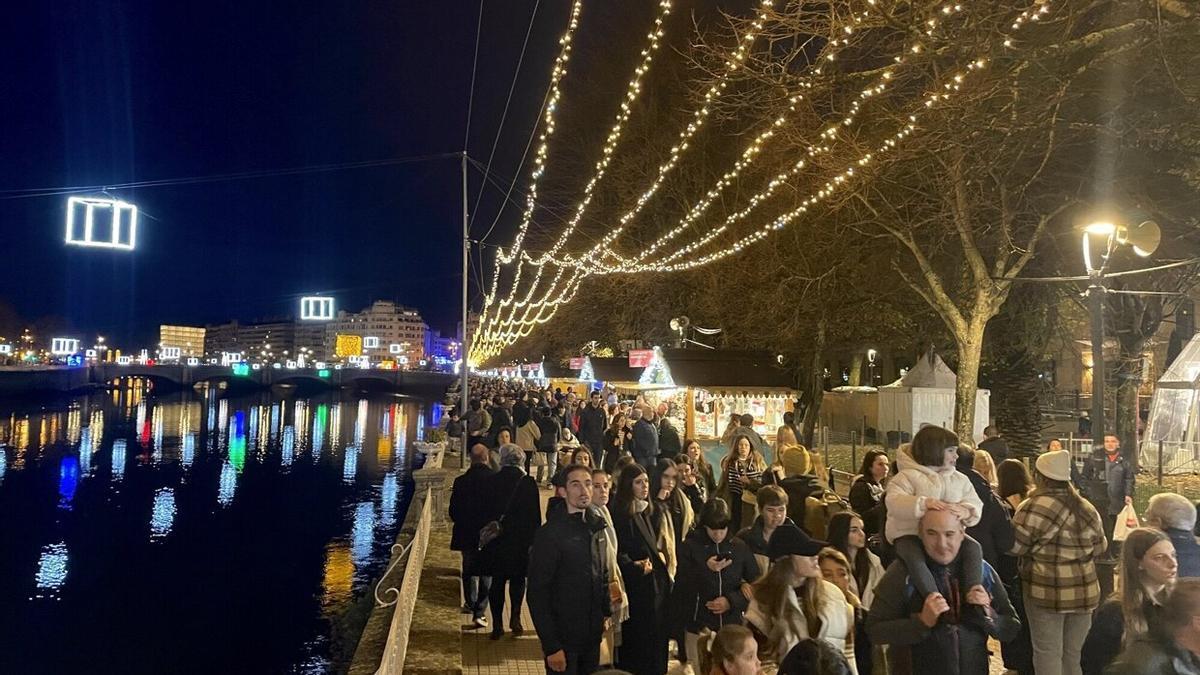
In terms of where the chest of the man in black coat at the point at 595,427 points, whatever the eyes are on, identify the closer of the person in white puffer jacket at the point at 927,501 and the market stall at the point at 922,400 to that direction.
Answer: the person in white puffer jacket

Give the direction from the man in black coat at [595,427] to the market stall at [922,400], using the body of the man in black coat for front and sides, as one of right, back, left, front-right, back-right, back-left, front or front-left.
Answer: back-left

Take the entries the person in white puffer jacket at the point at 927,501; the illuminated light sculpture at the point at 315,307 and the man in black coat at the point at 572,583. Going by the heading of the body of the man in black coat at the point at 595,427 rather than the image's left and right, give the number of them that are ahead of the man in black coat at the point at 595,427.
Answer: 2

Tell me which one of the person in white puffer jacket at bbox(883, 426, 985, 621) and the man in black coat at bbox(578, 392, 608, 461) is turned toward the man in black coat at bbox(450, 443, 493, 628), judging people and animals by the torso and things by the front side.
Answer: the man in black coat at bbox(578, 392, 608, 461)

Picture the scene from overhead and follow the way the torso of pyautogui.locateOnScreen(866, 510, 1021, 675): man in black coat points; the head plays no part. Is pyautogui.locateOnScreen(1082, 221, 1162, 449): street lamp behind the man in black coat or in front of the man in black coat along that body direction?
behind

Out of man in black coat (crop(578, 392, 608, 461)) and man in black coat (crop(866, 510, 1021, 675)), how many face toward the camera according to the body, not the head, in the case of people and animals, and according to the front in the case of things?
2

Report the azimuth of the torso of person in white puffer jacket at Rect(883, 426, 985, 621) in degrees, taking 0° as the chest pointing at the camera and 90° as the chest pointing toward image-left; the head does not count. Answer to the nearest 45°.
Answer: approximately 315°

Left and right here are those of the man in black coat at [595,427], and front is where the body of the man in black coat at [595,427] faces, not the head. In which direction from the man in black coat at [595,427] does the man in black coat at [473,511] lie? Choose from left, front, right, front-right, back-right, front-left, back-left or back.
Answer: front

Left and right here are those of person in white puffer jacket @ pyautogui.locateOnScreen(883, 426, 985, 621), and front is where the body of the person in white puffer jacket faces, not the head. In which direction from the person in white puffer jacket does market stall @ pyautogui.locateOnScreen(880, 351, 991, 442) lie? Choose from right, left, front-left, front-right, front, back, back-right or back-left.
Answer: back-left

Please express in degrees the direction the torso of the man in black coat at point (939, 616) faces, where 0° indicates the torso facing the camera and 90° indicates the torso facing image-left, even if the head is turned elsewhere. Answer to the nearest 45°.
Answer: approximately 0°

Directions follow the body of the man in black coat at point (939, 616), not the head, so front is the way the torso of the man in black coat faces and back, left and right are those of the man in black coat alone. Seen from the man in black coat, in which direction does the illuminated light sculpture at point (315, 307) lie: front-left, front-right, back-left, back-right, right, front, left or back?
back-right
